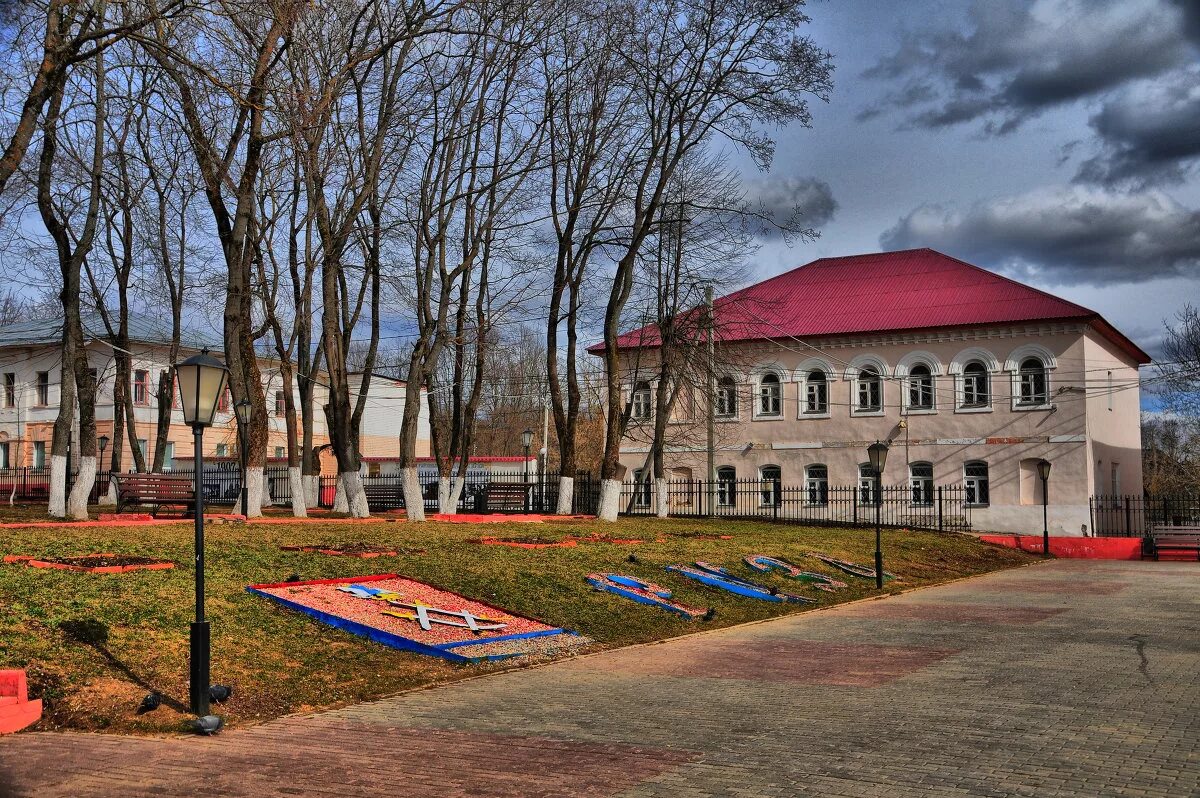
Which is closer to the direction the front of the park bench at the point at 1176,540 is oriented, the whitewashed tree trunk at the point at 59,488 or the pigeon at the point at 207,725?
the pigeon

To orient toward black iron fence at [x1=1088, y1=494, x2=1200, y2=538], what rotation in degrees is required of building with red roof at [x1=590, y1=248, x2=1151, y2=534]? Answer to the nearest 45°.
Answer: approximately 135° to its left

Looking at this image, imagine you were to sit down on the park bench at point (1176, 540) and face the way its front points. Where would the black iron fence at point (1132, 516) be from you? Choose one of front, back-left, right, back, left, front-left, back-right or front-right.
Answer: back

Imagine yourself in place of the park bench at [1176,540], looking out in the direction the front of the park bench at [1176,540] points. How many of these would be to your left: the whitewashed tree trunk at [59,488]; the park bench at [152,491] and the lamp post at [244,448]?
0

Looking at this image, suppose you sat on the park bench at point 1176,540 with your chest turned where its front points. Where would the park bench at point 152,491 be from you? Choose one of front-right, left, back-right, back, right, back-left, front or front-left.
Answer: front-right

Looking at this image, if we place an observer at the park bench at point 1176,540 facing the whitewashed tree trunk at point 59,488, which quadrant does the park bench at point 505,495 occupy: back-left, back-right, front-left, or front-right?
front-right

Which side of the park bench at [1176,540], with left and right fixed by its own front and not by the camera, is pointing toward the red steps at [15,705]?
front

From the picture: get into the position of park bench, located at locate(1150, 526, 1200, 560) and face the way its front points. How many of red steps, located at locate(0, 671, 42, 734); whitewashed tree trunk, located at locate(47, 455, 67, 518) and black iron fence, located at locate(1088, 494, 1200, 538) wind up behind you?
1

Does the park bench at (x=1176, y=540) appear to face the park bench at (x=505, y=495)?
no

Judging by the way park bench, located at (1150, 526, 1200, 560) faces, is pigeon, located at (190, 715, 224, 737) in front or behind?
in front

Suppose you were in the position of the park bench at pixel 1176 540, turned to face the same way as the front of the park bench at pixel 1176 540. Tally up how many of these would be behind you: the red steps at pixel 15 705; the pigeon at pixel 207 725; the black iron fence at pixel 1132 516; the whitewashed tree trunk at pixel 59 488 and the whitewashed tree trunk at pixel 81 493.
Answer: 1

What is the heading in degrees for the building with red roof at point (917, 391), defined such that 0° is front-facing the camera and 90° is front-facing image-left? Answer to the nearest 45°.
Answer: approximately 45°

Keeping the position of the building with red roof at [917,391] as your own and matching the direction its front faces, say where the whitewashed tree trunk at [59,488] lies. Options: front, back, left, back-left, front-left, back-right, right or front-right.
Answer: front

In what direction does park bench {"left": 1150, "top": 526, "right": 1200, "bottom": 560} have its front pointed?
toward the camera

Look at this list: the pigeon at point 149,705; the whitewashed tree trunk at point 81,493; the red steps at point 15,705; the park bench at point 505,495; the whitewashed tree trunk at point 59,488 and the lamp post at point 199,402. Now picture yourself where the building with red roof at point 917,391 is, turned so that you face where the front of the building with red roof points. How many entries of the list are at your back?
0

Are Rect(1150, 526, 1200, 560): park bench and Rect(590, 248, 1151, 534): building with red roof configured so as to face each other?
no

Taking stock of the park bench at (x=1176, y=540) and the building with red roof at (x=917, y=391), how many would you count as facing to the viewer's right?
0

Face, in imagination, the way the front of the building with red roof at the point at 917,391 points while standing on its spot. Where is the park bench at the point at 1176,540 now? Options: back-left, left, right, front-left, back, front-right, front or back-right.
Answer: left

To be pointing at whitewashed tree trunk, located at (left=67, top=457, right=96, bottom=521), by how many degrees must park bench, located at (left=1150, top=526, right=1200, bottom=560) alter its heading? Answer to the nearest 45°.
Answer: approximately 45° to its right
